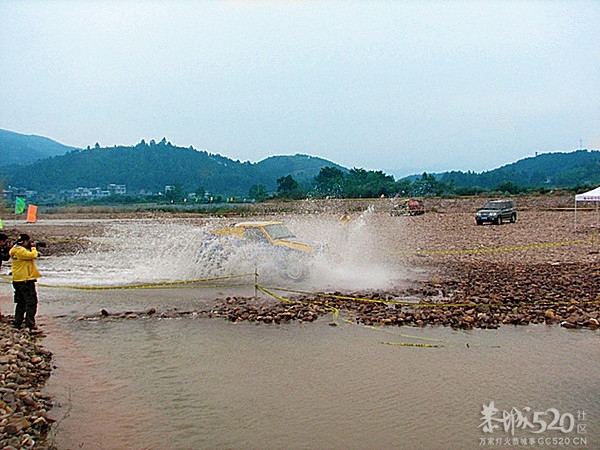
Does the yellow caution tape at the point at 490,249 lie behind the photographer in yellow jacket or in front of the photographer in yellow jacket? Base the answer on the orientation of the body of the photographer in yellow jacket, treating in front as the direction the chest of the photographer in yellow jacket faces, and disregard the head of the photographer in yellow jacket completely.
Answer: in front

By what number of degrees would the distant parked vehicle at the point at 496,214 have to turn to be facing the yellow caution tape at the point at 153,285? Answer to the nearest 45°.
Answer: approximately 45° to its left

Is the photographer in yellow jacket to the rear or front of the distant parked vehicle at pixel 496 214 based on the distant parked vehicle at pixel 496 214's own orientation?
to the front

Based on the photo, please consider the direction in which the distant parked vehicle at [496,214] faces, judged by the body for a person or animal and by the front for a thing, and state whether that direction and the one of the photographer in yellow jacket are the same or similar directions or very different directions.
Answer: very different directions

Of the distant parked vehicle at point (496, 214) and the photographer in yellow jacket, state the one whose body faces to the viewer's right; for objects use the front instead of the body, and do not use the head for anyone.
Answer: the photographer in yellow jacket

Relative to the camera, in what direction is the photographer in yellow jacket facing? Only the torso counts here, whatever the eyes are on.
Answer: to the viewer's right

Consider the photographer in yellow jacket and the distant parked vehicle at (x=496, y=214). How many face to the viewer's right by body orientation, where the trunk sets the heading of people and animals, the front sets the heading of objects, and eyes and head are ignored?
1
